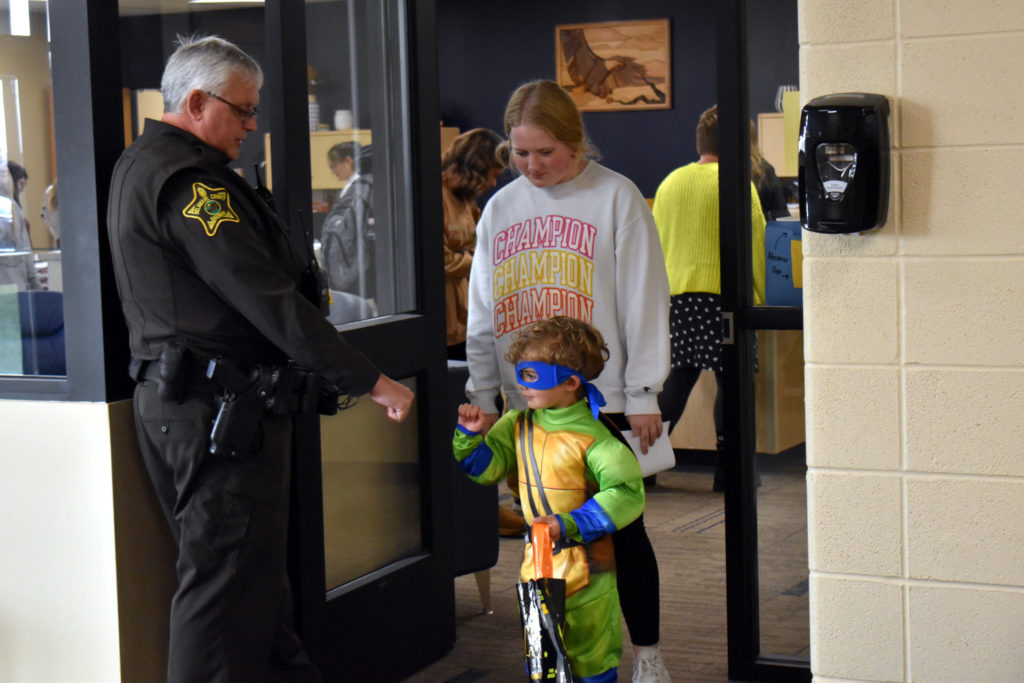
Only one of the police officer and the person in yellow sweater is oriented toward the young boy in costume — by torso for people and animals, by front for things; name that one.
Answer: the police officer

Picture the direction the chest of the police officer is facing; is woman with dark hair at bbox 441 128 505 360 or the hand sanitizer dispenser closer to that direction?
the hand sanitizer dispenser

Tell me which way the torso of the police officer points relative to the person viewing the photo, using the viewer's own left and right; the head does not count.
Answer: facing to the right of the viewer

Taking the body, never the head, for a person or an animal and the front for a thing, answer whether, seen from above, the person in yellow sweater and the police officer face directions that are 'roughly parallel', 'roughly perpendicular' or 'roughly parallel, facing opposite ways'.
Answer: roughly perpendicular

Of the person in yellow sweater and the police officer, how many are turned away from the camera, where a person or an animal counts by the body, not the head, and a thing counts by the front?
1

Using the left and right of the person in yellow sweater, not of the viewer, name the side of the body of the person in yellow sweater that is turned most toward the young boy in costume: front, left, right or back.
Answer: back

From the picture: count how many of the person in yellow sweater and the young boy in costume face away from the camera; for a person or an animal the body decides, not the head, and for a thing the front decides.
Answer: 1

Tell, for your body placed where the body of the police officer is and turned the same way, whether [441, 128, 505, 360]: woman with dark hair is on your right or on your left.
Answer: on your left

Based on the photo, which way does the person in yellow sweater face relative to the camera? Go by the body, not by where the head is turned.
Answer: away from the camera

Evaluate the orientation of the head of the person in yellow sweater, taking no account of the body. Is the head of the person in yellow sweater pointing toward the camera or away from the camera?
away from the camera

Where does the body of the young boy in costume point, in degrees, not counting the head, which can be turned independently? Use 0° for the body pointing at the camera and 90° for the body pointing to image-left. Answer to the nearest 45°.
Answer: approximately 45°
